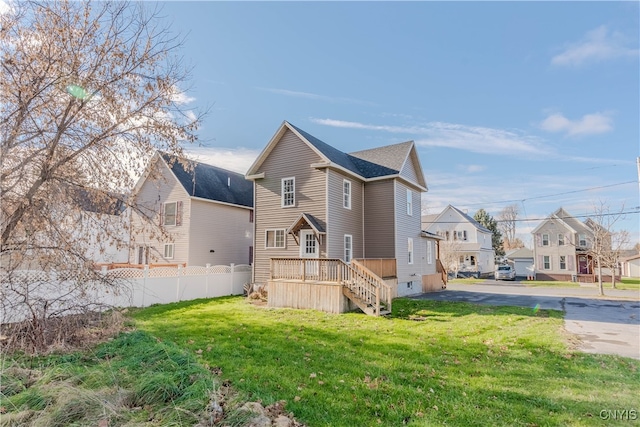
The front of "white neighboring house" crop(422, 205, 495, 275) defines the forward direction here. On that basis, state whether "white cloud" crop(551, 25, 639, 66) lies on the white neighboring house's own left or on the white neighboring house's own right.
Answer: on the white neighboring house's own left

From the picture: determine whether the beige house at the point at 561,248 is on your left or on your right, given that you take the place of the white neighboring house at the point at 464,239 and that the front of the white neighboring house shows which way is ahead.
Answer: on your left

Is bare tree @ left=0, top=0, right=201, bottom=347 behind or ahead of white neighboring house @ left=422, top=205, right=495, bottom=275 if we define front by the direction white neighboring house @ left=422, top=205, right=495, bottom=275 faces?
ahead
